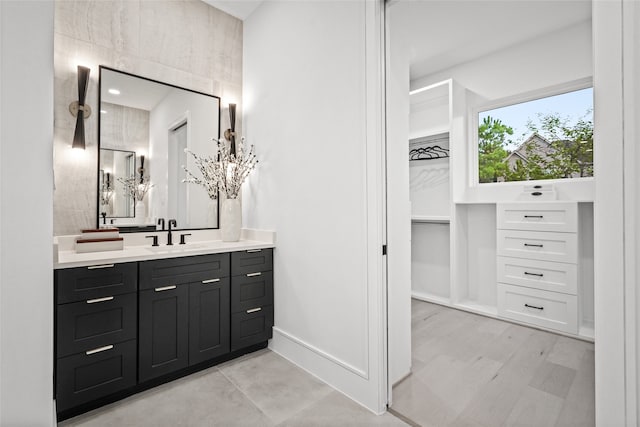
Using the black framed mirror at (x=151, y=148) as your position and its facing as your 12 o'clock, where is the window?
The window is roughly at 11 o'clock from the black framed mirror.

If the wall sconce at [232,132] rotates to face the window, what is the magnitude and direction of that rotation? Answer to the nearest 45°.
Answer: approximately 45° to its left

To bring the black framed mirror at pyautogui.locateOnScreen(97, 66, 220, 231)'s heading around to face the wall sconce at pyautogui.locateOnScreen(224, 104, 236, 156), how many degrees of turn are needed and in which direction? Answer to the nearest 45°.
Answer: approximately 45° to its left

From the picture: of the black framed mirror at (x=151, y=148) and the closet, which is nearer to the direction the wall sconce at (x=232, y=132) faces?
the closet

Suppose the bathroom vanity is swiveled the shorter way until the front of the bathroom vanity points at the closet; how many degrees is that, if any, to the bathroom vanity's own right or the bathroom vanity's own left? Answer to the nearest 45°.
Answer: approximately 45° to the bathroom vanity's own left

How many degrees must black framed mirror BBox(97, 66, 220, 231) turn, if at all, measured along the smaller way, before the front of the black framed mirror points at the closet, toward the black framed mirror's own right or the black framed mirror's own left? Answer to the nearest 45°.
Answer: approximately 45° to the black framed mirror's own left

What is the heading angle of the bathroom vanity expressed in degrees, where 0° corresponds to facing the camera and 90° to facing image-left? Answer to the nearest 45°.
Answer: approximately 315°

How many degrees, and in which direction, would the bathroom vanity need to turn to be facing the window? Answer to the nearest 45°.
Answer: approximately 45° to its left

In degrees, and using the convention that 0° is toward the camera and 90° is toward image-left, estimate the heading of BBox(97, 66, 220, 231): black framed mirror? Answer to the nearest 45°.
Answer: approximately 315°
